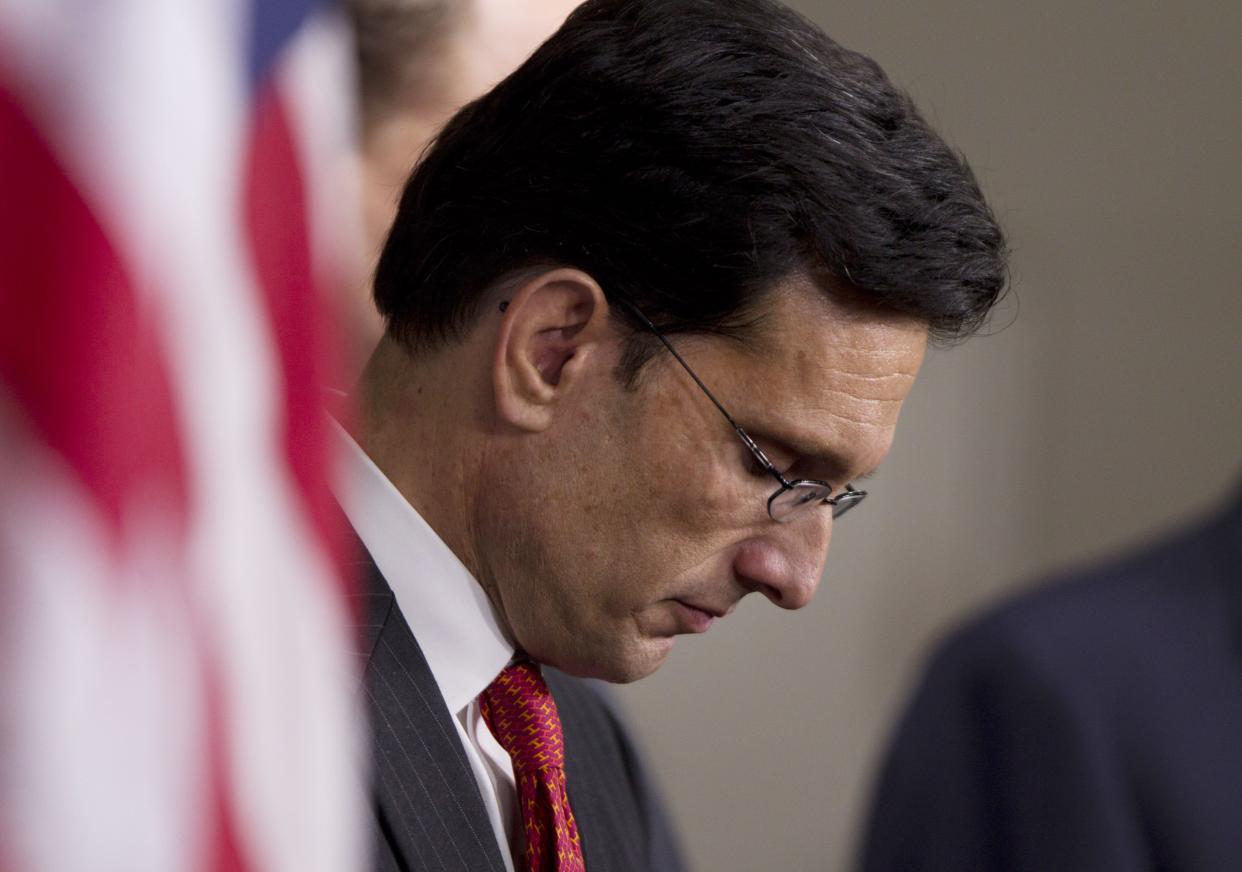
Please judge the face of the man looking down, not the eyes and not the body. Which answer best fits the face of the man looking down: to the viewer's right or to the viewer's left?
to the viewer's right

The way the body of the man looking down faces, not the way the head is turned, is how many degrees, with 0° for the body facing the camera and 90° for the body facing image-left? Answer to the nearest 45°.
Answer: approximately 315°

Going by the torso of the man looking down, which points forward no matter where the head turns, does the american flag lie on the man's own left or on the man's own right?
on the man's own right

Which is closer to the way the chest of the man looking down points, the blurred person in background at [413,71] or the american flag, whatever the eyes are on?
the american flag

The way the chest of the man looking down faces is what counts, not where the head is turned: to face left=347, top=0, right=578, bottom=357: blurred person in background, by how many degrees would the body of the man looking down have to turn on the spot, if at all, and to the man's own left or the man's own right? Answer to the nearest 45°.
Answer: approximately 135° to the man's own left
